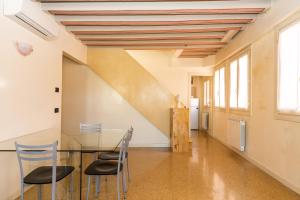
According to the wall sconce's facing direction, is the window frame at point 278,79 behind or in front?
in front

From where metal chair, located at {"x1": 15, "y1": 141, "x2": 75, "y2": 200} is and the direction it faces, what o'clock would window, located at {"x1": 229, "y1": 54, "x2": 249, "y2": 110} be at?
The window is roughly at 1 o'clock from the metal chair.

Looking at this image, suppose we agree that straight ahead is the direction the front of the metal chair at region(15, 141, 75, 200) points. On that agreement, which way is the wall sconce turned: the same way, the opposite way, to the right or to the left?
to the right

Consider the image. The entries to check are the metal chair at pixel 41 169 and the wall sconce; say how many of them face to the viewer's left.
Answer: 0

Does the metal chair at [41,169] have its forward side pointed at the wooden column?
yes

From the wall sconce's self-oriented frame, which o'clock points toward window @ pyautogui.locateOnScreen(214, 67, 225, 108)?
The window is roughly at 10 o'clock from the wall sconce.

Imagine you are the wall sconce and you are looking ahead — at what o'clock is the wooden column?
The wooden column is roughly at 10 o'clock from the wall sconce.

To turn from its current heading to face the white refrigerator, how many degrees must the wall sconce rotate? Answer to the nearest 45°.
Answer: approximately 90° to its left

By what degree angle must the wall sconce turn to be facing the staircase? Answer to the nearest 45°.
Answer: approximately 90° to its left

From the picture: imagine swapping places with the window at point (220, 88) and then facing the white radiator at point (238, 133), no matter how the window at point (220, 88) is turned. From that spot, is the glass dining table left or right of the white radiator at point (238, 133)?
right

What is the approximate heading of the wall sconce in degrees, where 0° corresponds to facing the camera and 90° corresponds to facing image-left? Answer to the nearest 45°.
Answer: approximately 315°

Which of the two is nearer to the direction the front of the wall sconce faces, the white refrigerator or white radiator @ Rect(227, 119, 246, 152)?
the white radiator

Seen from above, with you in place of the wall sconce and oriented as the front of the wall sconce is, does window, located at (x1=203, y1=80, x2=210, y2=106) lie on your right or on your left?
on your left
